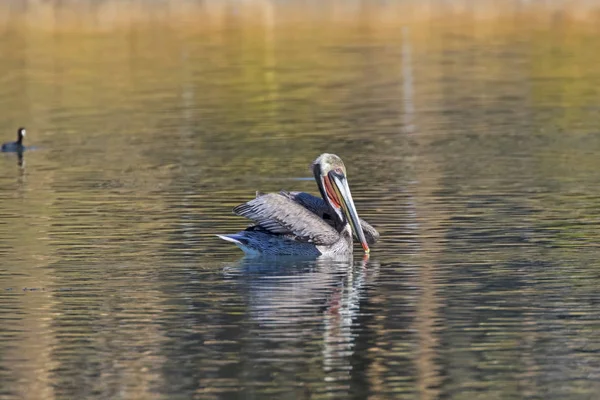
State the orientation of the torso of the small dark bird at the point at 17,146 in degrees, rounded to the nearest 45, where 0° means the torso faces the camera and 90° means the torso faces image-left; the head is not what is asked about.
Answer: approximately 270°

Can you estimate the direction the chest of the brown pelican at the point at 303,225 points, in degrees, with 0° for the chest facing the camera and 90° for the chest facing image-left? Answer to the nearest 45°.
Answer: approximately 315°

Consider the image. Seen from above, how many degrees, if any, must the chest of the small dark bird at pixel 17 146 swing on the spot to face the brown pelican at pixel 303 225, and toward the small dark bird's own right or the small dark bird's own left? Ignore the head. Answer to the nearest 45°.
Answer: approximately 90° to the small dark bird's own right

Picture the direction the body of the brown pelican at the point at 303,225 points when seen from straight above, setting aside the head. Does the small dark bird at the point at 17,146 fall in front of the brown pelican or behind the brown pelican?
behind
